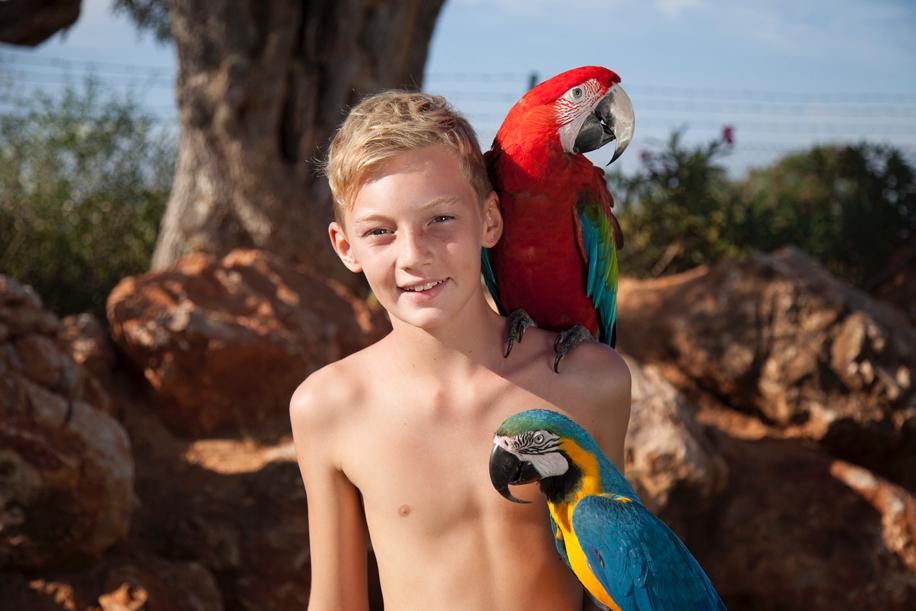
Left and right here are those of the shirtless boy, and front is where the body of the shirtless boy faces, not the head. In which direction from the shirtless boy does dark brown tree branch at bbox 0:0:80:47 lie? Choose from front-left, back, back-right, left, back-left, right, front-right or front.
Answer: back-right

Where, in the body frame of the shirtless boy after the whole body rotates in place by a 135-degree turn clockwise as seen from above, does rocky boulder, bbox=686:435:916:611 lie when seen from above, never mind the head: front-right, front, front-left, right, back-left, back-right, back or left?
right

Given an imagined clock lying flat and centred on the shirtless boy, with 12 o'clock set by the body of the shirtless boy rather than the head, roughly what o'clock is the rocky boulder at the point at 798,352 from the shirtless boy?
The rocky boulder is roughly at 7 o'clock from the shirtless boy.

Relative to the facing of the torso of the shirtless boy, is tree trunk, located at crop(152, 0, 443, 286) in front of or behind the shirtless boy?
behind

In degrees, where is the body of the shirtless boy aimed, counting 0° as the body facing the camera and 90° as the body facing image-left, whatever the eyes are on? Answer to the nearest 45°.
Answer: approximately 0°

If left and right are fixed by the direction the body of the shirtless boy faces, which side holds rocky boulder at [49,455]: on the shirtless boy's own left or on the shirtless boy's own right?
on the shirtless boy's own right

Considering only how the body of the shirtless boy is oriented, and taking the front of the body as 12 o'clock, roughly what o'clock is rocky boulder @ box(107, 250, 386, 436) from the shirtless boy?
The rocky boulder is roughly at 5 o'clock from the shirtless boy.
